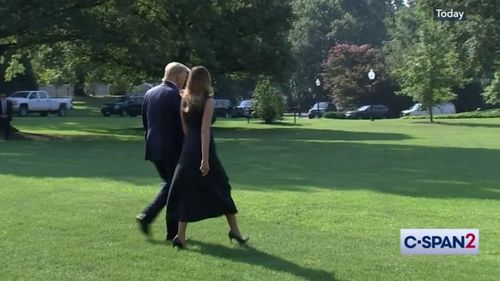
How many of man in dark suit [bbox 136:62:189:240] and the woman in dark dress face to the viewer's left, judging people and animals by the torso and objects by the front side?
0

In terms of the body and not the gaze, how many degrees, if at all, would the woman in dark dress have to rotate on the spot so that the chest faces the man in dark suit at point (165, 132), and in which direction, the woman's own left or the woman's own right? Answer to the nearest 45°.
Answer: approximately 90° to the woman's own left

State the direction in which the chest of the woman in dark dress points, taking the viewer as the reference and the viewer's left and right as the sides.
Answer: facing away from the viewer and to the right of the viewer

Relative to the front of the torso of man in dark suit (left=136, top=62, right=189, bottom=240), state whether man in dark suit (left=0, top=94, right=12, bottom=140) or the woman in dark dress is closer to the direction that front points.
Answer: the man in dark suit

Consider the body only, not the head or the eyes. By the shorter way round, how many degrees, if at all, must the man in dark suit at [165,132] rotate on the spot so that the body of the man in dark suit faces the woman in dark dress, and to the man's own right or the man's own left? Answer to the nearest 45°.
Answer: approximately 90° to the man's own right

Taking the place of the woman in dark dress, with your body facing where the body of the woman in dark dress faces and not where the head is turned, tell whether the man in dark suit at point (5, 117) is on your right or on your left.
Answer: on your left

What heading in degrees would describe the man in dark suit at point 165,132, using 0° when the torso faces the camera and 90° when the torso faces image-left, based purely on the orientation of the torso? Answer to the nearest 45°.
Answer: approximately 225°

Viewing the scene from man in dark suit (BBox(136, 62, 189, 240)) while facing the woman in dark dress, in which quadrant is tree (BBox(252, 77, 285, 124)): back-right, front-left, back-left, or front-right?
back-left

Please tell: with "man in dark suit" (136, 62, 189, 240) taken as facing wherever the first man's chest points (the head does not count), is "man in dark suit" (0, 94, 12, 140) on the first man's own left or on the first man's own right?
on the first man's own left
